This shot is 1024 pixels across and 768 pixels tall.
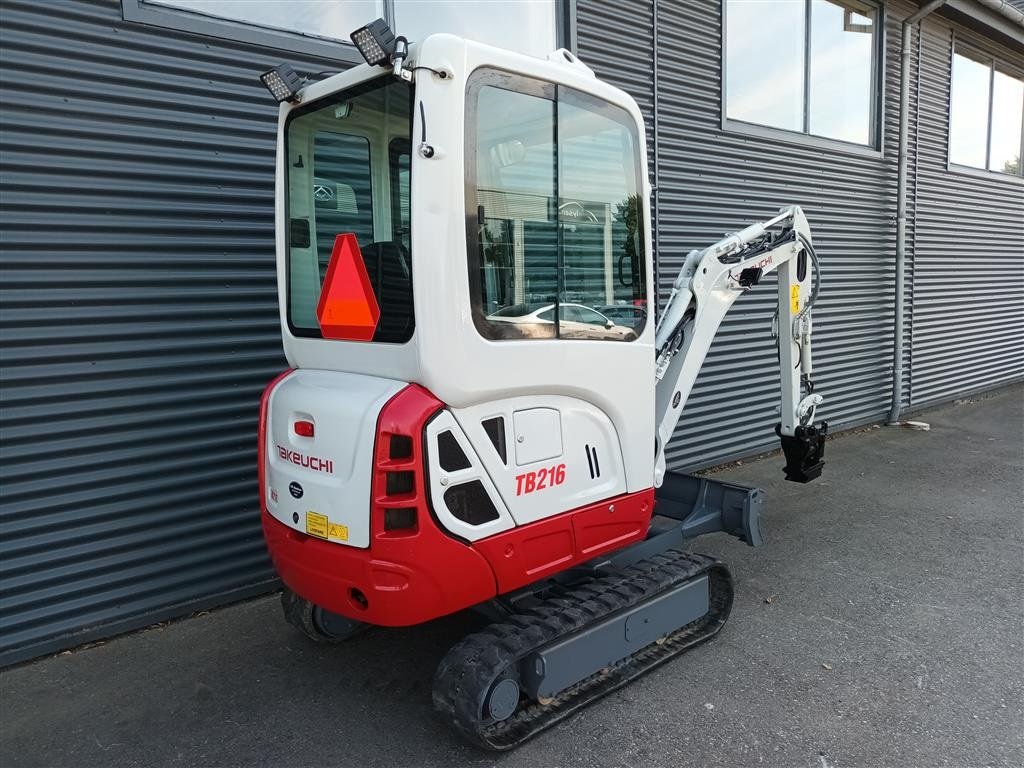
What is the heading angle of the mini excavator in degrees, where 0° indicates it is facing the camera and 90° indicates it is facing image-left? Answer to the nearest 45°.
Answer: approximately 225°

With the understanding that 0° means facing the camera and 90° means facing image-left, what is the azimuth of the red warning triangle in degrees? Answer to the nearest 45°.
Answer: approximately 45°
